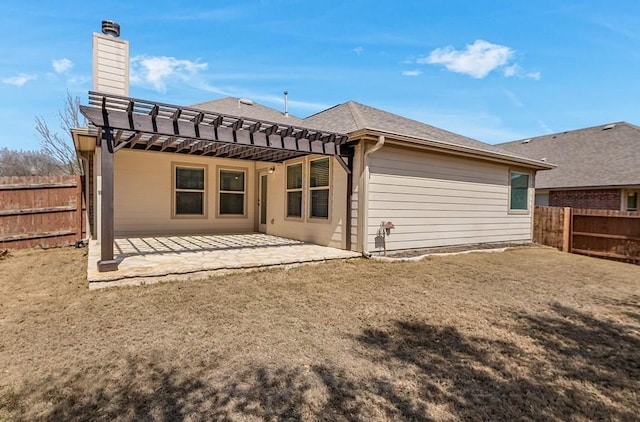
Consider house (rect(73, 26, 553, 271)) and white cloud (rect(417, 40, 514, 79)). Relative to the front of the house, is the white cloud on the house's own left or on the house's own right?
on the house's own right

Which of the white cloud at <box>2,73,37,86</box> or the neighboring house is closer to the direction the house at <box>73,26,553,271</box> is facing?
the white cloud

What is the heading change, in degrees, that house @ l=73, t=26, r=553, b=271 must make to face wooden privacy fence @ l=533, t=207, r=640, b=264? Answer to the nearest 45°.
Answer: approximately 135° to its right

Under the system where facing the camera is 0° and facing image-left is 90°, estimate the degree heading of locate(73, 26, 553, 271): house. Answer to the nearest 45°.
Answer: approximately 135°

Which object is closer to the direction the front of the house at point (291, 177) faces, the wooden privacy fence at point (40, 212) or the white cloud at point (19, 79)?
the white cloud

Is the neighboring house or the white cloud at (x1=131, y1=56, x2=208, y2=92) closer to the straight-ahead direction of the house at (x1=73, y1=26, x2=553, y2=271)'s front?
the white cloud

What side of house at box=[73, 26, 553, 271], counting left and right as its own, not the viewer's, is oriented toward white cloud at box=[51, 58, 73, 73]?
front

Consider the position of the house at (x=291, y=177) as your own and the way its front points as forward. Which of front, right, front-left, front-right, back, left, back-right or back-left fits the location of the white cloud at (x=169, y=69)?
front
